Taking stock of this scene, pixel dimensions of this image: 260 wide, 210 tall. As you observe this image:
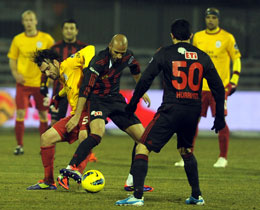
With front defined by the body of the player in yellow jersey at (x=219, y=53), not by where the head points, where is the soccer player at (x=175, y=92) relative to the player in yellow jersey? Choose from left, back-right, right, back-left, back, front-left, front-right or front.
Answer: front

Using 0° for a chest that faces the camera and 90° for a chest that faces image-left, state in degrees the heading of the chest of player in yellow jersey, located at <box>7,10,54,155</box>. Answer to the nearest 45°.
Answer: approximately 0°

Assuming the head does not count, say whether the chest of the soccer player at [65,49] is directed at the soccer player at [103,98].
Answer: yes

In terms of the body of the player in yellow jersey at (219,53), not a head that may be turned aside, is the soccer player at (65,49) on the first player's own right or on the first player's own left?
on the first player's own right

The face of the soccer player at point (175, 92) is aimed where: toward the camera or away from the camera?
away from the camera

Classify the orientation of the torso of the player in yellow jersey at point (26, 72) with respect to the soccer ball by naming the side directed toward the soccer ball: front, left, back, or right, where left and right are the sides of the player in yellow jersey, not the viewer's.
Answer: front

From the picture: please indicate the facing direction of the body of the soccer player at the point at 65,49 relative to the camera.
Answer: toward the camera

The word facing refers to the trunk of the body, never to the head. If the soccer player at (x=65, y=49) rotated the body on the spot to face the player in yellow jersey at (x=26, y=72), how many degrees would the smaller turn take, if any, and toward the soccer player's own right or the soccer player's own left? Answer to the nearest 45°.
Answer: approximately 135° to the soccer player's own right

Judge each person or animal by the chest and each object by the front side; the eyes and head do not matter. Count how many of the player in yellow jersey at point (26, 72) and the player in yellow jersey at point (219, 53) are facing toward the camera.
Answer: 2

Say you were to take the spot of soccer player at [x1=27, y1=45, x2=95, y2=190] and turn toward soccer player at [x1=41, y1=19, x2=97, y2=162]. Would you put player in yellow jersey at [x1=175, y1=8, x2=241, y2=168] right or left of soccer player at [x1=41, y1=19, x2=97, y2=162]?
right

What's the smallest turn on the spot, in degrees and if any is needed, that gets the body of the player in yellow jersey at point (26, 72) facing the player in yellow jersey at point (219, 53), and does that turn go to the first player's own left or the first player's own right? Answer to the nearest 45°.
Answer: approximately 45° to the first player's own left
